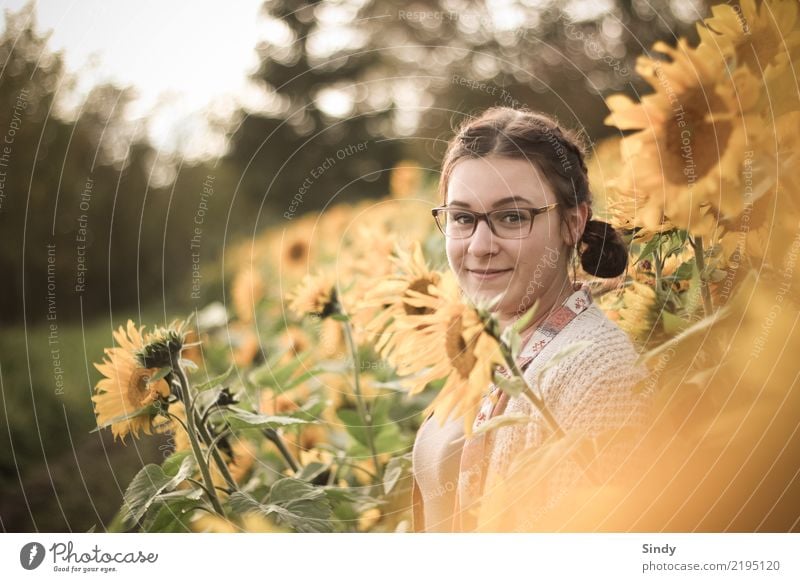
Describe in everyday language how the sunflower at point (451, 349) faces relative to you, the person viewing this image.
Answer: facing the viewer and to the left of the viewer

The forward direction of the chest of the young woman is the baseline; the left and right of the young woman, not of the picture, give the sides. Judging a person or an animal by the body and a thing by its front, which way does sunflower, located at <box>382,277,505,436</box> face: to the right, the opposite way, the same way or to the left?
the same way

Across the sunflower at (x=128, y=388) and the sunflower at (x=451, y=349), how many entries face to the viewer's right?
0

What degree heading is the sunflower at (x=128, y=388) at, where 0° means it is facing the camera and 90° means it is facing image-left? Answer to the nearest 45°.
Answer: approximately 45°

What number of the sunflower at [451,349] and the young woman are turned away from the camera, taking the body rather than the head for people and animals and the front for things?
0

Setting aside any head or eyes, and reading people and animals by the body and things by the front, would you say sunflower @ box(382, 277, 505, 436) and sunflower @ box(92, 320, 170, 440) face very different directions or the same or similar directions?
same or similar directions

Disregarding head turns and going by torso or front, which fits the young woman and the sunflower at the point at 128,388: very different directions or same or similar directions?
same or similar directions
